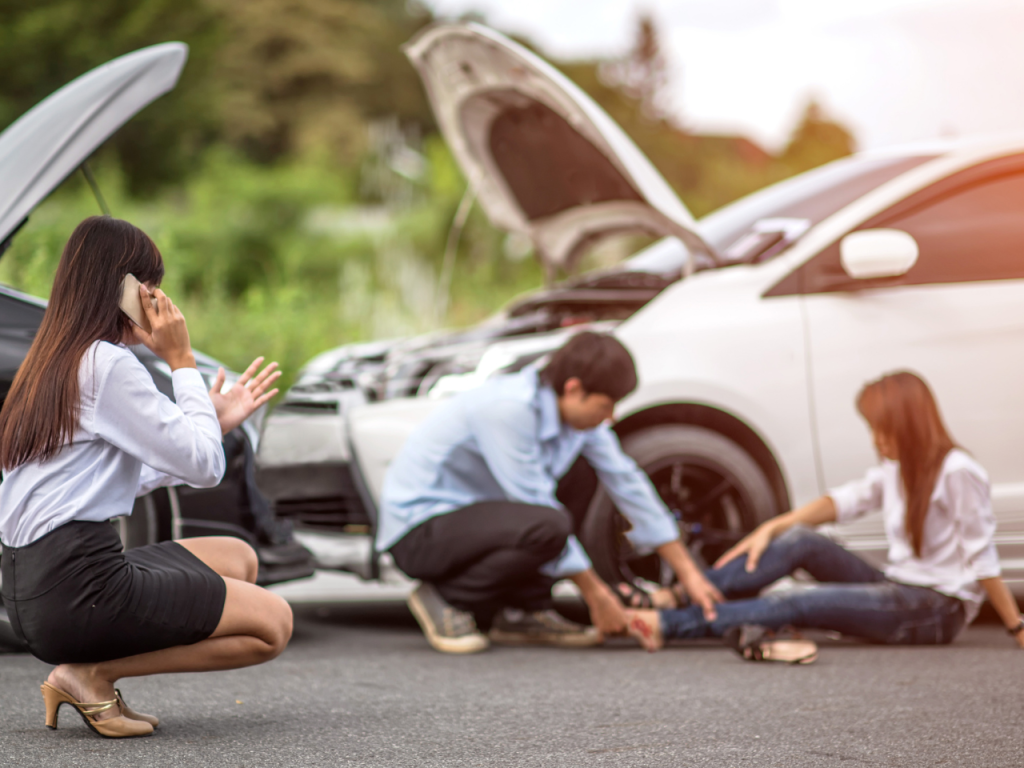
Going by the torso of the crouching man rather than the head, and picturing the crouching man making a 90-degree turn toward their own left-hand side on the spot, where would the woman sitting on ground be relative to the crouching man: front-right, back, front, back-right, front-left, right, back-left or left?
right

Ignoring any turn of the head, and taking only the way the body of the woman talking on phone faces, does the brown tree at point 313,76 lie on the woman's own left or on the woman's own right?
on the woman's own left

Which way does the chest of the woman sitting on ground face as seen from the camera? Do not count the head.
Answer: to the viewer's left

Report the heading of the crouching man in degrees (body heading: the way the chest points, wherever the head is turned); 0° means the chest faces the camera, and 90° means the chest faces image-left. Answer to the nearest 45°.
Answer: approximately 270°

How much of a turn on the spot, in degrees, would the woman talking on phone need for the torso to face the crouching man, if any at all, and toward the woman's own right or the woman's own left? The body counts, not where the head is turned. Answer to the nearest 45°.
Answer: approximately 45° to the woman's own left

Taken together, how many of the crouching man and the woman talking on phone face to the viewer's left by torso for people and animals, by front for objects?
0

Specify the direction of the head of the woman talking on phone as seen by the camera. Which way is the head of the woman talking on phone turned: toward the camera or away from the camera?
away from the camera

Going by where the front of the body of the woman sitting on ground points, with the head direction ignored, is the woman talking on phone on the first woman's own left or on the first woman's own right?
on the first woman's own left

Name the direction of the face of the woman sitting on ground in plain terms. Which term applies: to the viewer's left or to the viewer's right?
to the viewer's left

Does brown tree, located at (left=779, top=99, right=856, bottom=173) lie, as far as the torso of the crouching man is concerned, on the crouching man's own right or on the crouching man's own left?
on the crouching man's own left

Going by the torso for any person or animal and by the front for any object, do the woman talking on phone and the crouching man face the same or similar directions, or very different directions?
same or similar directions
